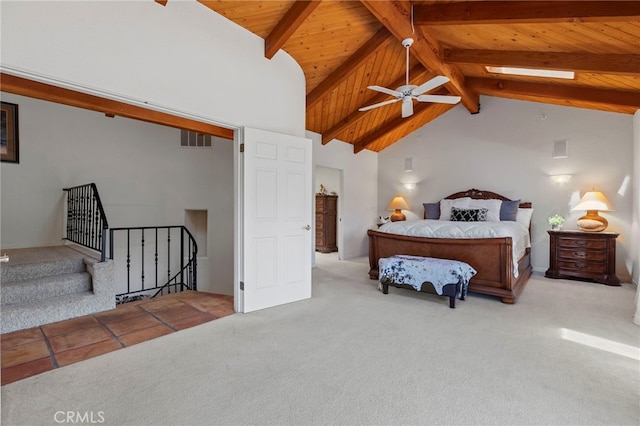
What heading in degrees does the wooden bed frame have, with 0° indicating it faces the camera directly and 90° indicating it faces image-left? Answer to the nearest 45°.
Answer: approximately 45°

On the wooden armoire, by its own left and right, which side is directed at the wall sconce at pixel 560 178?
left

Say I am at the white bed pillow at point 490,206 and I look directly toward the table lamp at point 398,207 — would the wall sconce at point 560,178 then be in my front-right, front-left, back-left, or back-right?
back-right

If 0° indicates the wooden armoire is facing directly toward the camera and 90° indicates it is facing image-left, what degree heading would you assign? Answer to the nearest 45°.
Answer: approximately 45°

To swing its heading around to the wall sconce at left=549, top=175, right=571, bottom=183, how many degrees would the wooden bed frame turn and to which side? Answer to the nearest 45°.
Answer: approximately 180°

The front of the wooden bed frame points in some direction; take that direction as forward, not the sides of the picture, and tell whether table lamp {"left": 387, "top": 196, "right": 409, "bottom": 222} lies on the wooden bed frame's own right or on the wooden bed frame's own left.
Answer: on the wooden bed frame's own right

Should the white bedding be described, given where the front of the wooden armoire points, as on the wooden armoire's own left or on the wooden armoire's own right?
on the wooden armoire's own left

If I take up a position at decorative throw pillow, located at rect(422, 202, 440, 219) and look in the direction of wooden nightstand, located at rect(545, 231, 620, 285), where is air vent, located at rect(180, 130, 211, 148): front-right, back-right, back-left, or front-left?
back-right

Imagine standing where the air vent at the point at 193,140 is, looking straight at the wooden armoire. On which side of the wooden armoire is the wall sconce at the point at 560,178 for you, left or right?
right
